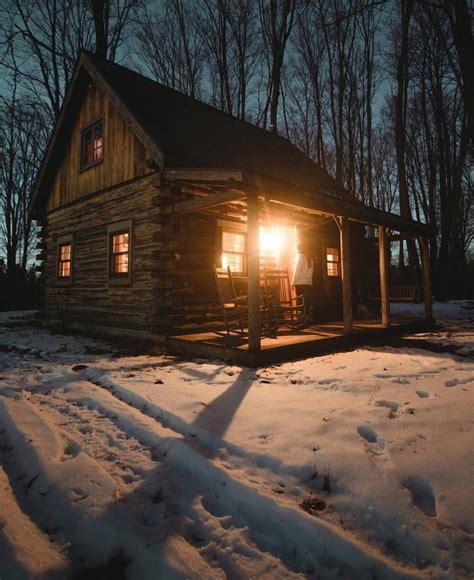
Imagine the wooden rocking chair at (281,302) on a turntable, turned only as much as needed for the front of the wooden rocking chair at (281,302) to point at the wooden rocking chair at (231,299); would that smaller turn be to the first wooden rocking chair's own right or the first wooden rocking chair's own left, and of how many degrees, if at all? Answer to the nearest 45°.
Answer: approximately 90° to the first wooden rocking chair's own right

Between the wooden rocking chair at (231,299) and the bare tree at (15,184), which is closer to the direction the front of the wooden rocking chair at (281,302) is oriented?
the wooden rocking chair

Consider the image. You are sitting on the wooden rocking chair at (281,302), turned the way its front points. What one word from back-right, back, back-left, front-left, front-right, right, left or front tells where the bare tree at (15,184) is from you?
back

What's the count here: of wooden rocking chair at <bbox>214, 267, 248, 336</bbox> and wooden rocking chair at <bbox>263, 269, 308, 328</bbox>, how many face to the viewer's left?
0

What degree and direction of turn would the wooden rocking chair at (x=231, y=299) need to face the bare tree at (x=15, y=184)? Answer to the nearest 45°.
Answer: approximately 180°

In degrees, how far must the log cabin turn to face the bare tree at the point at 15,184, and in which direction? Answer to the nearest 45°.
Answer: approximately 180°

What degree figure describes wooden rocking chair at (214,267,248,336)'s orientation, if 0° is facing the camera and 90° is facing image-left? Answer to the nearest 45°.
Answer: approximately 315°

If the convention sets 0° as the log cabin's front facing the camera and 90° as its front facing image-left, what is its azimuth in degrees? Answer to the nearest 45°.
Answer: approximately 315°

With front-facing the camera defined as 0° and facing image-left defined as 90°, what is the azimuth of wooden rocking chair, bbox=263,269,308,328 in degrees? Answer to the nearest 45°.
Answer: approximately 315°
